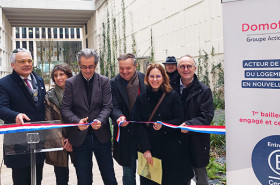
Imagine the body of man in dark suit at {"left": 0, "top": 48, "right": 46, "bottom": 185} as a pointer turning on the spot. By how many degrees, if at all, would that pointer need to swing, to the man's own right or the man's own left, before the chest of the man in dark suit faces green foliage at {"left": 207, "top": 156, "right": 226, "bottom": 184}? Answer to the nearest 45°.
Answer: approximately 45° to the man's own left

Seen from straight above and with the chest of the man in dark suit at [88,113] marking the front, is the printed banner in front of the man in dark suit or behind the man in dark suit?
in front

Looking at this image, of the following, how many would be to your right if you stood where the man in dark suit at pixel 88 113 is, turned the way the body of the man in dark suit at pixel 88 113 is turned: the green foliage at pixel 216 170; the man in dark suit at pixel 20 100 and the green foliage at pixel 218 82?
1
